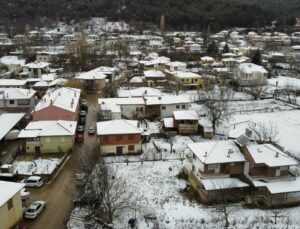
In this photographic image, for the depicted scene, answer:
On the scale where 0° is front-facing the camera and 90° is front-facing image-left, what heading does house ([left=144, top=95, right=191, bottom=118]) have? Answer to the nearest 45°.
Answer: approximately 0°

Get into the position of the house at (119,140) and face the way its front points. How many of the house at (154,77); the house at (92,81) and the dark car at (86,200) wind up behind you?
2

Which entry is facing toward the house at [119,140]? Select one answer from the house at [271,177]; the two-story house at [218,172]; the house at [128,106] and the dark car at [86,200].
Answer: the house at [128,106]

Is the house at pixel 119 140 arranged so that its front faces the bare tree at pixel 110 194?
yes

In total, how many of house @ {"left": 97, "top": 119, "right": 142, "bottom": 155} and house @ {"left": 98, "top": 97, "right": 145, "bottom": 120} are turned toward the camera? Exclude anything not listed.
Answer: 2

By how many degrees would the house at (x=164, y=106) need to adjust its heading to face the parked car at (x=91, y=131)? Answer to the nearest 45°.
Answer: approximately 45° to its right
